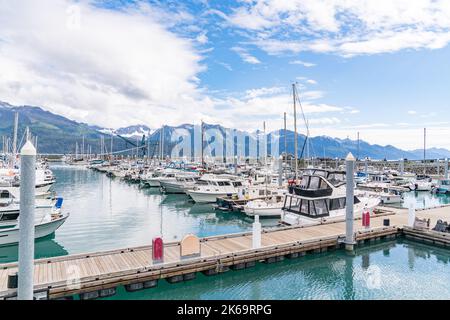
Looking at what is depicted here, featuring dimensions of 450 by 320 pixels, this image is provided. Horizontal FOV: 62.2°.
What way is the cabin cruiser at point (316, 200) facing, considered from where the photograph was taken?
facing away from the viewer and to the right of the viewer

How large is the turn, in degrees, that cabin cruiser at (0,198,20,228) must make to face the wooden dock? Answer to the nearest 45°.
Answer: approximately 45° to its right

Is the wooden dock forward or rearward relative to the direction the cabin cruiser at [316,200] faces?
rearward

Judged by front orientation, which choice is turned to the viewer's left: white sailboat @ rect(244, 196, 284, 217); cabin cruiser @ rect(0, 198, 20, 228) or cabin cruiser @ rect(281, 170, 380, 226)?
white sailboat @ rect(244, 196, 284, 217)

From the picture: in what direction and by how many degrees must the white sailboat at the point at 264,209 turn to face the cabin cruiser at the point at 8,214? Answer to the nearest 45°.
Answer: approximately 45° to its left

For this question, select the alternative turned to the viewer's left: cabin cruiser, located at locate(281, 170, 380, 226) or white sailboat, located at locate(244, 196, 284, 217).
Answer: white sailboat, located at locate(244, 196, 284, 217)

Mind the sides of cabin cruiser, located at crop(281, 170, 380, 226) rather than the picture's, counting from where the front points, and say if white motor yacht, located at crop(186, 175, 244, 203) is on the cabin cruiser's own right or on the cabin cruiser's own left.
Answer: on the cabin cruiser's own left

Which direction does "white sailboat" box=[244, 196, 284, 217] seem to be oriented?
to the viewer's left

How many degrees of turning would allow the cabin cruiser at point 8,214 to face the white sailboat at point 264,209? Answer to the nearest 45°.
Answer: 0° — it already faces it

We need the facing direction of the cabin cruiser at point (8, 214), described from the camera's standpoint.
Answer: facing to the right of the viewer
